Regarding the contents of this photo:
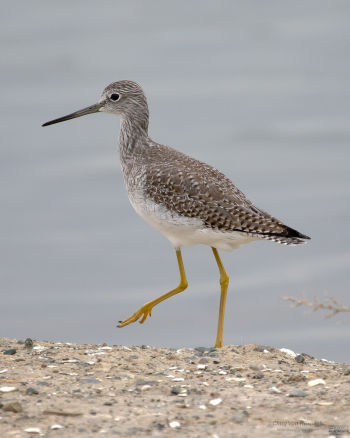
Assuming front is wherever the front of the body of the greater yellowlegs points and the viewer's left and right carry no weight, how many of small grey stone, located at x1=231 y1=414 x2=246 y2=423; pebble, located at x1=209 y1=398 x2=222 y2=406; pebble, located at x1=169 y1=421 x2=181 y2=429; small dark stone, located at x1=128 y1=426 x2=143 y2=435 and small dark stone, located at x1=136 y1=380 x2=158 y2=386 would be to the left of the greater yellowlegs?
5

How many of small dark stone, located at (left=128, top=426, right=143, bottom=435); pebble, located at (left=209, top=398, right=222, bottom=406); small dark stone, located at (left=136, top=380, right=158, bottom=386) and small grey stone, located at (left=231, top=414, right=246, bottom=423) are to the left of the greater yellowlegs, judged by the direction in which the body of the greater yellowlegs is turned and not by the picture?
4

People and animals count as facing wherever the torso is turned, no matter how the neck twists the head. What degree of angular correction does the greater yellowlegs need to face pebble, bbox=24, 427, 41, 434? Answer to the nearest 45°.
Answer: approximately 90° to its left

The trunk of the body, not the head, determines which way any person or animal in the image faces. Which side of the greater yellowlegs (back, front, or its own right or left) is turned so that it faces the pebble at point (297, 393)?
left

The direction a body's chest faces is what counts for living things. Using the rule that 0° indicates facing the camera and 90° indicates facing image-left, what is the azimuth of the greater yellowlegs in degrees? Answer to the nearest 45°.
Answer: approximately 90°

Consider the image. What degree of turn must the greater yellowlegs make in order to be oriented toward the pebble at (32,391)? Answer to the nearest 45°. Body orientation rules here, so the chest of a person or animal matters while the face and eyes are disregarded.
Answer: approximately 45° to its left

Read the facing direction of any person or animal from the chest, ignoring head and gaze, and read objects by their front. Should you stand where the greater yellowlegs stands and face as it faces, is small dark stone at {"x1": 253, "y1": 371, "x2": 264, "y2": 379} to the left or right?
on its left

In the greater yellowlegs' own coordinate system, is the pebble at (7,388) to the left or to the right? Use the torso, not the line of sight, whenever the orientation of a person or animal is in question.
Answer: on its left

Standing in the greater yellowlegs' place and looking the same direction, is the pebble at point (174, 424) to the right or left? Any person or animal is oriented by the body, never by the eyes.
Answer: on its left

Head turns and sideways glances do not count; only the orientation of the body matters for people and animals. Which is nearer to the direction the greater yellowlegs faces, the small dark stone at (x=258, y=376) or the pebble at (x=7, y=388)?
the pebble

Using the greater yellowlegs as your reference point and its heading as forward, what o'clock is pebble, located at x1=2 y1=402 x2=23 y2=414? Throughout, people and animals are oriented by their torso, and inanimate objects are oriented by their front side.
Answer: The pebble is roughly at 10 o'clock from the greater yellowlegs.

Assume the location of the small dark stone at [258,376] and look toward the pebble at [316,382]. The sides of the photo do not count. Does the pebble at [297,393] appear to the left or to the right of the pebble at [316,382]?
right

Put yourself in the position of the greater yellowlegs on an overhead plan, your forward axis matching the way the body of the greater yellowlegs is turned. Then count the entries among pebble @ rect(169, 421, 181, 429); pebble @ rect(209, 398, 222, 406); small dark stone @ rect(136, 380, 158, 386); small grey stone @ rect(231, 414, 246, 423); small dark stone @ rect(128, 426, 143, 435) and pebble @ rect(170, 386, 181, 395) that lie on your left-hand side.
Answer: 6
